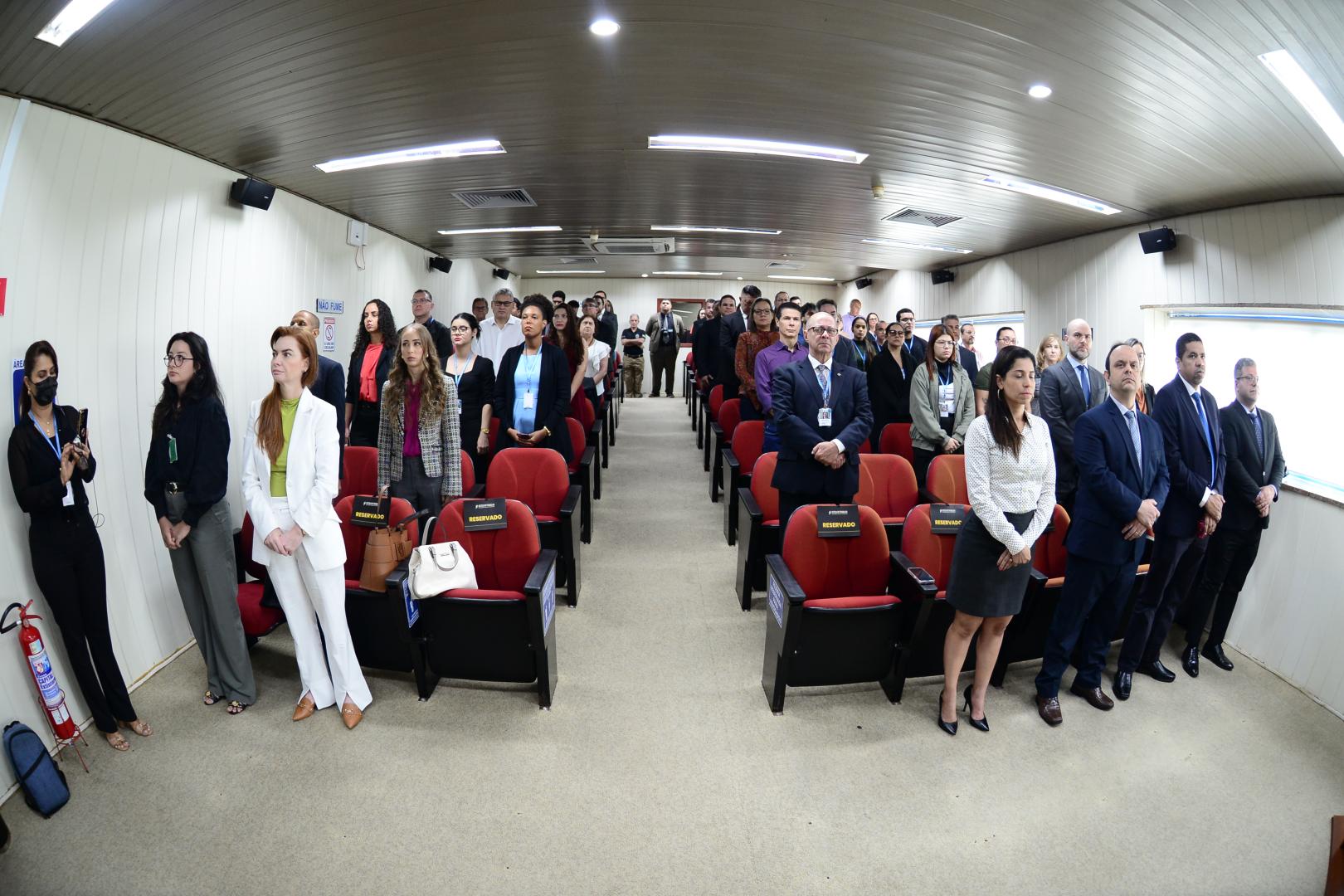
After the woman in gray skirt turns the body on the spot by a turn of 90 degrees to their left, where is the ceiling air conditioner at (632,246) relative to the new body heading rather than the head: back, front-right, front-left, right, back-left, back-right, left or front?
left

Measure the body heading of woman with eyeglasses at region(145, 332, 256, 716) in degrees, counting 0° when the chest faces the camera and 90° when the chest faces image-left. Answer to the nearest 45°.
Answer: approximately 45°

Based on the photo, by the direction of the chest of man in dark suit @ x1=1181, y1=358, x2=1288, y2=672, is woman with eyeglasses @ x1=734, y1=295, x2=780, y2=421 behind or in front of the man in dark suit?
behind

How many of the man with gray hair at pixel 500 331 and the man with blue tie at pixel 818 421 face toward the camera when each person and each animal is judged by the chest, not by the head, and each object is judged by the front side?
2

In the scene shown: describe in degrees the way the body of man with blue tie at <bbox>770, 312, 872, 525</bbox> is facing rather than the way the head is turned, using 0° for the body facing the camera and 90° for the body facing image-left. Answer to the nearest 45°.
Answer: approximately 0°

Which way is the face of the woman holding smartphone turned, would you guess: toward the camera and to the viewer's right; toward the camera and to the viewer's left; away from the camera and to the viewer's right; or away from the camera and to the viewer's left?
toward the camera and to the viewer's right

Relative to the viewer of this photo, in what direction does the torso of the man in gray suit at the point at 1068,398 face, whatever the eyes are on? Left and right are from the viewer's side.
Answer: facing the viewer and to the right of the viewer

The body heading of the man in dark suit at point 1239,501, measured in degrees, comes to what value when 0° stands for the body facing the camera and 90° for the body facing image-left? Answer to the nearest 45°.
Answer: approximately 315°

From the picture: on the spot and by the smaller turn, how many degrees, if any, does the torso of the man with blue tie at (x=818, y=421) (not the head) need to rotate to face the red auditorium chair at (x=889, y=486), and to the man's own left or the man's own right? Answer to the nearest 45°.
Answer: approximately 135° to the man's own left

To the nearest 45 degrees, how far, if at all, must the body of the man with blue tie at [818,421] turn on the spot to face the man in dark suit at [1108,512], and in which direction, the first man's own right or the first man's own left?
approximately 90° to the first man's own left

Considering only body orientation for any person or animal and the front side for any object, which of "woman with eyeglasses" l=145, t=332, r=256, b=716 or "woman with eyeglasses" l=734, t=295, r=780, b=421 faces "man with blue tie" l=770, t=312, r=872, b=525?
"woman with eyeglasses" l=734, t=295, r=780, b=421

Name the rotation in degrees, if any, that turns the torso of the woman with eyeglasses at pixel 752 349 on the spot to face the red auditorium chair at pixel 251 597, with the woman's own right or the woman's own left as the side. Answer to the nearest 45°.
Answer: approximately 45° to the woman's own right
